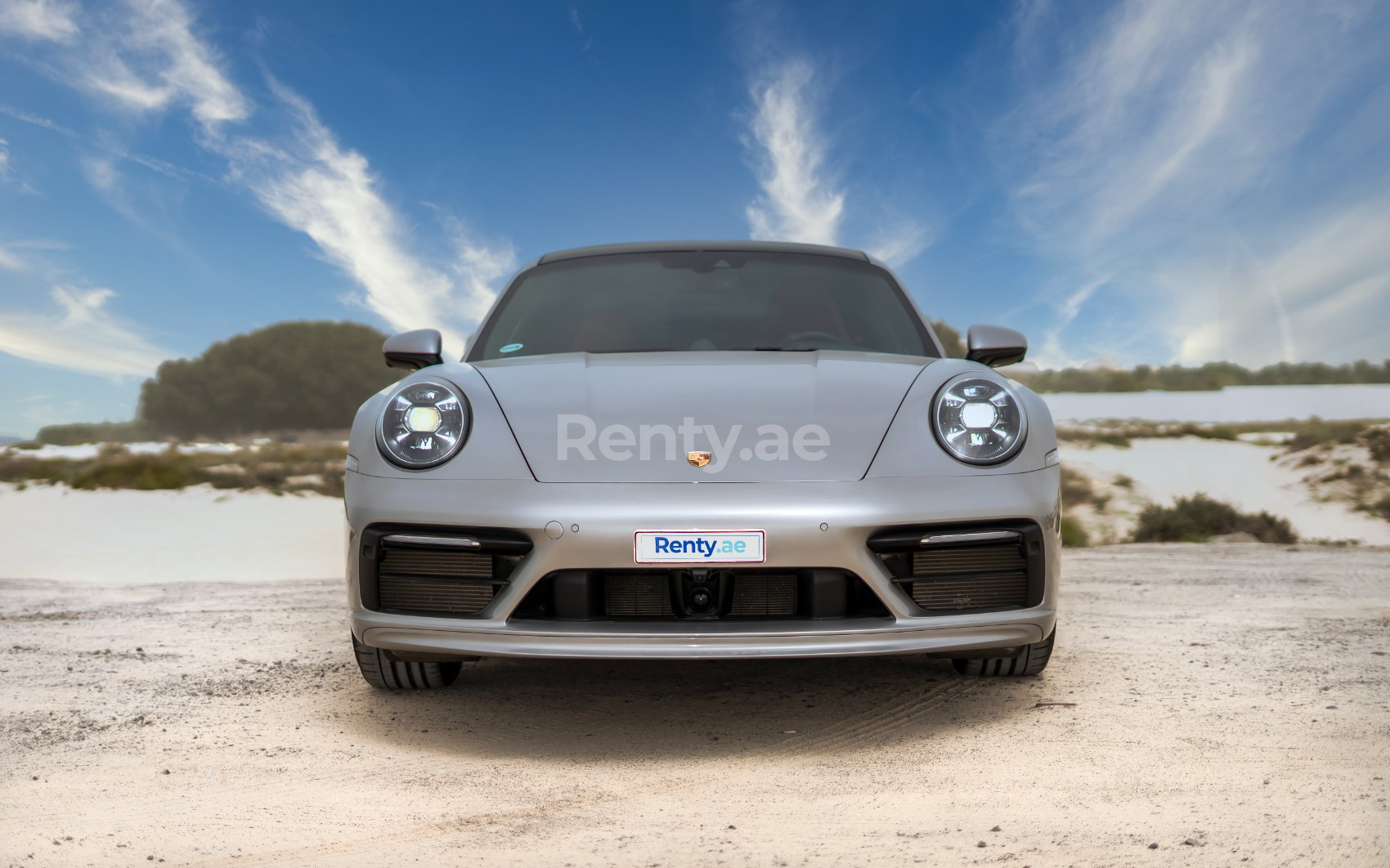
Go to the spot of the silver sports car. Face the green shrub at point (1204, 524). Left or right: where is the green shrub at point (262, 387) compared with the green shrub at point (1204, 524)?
left

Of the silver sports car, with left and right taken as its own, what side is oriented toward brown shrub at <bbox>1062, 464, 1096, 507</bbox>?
back

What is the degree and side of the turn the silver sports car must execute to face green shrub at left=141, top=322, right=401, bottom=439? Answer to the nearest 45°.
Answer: approximately 135° to its right

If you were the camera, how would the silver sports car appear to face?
facing the viewer

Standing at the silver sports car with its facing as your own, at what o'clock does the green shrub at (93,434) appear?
The green shrub is roughly at 5 o'clock from the silver sports car.

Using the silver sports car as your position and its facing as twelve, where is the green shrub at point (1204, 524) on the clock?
The green shrub is roughly at 7 o'clock from the silver sports car.

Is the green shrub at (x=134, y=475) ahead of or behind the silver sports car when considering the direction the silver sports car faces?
behind

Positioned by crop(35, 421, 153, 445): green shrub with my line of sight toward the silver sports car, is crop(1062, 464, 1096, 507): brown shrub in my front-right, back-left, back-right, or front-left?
front-left

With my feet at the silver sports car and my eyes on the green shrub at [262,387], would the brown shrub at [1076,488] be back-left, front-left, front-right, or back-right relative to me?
front-right
